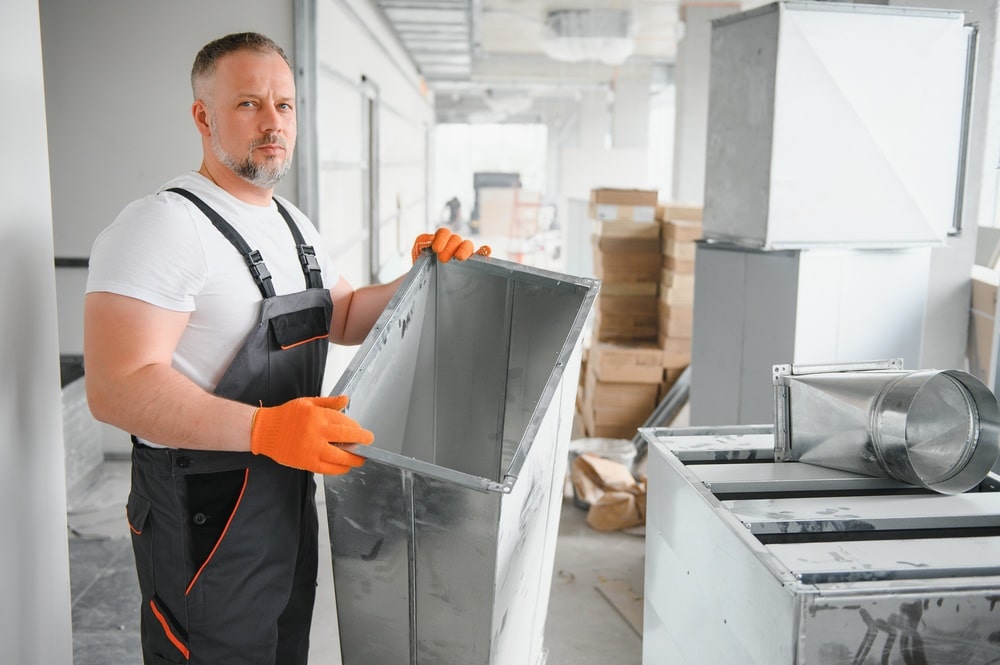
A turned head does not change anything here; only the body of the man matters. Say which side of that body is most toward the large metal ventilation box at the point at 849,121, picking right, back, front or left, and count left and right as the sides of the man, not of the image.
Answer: left

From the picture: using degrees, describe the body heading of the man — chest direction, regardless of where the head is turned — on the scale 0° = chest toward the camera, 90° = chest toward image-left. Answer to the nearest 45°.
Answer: approximately 315°

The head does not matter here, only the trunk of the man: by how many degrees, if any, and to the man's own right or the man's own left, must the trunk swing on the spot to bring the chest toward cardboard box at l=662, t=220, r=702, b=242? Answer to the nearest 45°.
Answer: approximately 90° to the man's own left

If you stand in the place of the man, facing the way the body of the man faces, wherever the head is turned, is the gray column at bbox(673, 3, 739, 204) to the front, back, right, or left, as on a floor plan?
left

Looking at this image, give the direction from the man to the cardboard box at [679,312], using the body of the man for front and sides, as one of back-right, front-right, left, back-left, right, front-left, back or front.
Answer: left

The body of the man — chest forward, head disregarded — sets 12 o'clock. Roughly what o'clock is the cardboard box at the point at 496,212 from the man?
The cardboard box is roughly at 8 o'clock from the man.

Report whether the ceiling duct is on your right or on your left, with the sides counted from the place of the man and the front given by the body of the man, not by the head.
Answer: on your left

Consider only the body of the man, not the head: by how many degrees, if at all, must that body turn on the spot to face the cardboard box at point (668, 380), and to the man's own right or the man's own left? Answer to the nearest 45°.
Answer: approximately 90° to the man's own left

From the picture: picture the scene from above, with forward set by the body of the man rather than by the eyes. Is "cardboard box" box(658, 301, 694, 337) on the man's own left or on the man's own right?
on the man's own left

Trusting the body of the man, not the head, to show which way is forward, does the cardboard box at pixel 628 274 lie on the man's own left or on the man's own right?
on the man's own left

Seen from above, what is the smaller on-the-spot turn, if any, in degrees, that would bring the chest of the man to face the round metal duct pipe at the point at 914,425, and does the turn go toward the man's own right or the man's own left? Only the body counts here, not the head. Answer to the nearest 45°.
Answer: approximately 45° to the man's own left
